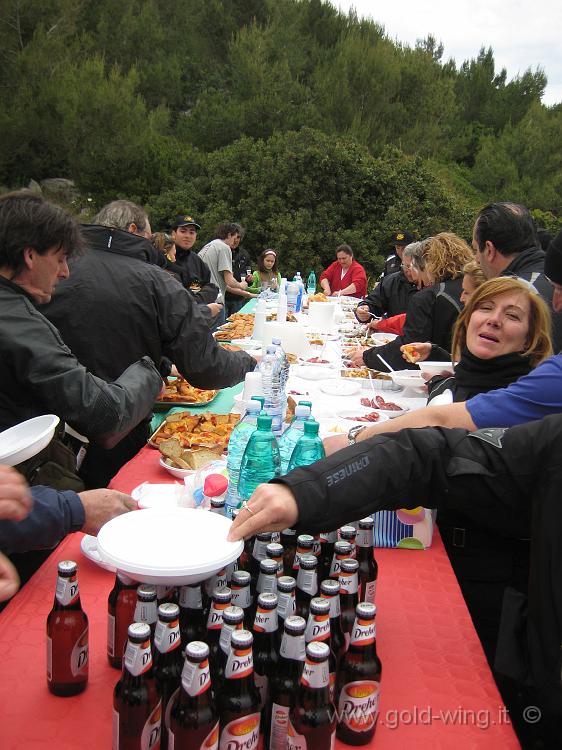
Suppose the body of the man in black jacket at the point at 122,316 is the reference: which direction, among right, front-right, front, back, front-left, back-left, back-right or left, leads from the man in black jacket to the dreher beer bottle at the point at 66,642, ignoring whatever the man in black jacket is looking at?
back-right

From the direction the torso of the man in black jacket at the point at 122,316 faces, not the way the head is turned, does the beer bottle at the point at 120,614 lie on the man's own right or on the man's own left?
on the man's own right

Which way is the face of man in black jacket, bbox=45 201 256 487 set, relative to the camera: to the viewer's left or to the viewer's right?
to the viewer's right

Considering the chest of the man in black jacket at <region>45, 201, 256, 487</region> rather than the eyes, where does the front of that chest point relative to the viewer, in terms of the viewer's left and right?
facing away from the viewer and to the right of the viewer

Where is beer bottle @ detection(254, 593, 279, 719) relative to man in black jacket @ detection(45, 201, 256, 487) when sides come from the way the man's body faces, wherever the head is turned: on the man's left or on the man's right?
on the man's right

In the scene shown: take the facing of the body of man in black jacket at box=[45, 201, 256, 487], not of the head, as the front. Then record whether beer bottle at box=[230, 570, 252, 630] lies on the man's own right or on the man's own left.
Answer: on the man's own right

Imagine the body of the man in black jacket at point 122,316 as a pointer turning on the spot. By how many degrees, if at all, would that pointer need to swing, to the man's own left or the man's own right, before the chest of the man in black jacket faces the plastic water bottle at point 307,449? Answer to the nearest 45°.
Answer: approximately 90° to the man's own right

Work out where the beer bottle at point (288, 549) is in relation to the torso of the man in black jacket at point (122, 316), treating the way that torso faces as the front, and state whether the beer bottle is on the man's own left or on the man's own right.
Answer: on the man's own right

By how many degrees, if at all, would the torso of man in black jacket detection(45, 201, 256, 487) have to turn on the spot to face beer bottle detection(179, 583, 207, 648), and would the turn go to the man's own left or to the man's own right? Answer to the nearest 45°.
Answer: approximately 135° to the man's own right

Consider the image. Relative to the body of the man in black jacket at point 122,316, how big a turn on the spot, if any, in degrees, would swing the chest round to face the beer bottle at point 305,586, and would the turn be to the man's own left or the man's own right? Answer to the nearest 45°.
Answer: approximately 135° to the man's own right

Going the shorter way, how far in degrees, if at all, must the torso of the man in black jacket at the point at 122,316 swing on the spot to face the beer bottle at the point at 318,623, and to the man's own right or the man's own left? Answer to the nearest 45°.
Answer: approximately 135° to the man's own right

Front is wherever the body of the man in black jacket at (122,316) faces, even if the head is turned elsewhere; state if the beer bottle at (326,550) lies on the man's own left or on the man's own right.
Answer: on the man's own right

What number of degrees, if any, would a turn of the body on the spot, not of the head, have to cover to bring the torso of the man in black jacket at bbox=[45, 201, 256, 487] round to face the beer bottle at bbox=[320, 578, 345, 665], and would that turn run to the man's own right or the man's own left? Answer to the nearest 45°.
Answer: approximately 135° to the man's own right

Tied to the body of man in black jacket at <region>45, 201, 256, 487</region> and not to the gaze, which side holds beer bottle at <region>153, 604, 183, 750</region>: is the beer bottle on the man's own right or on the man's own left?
on the man's own right
